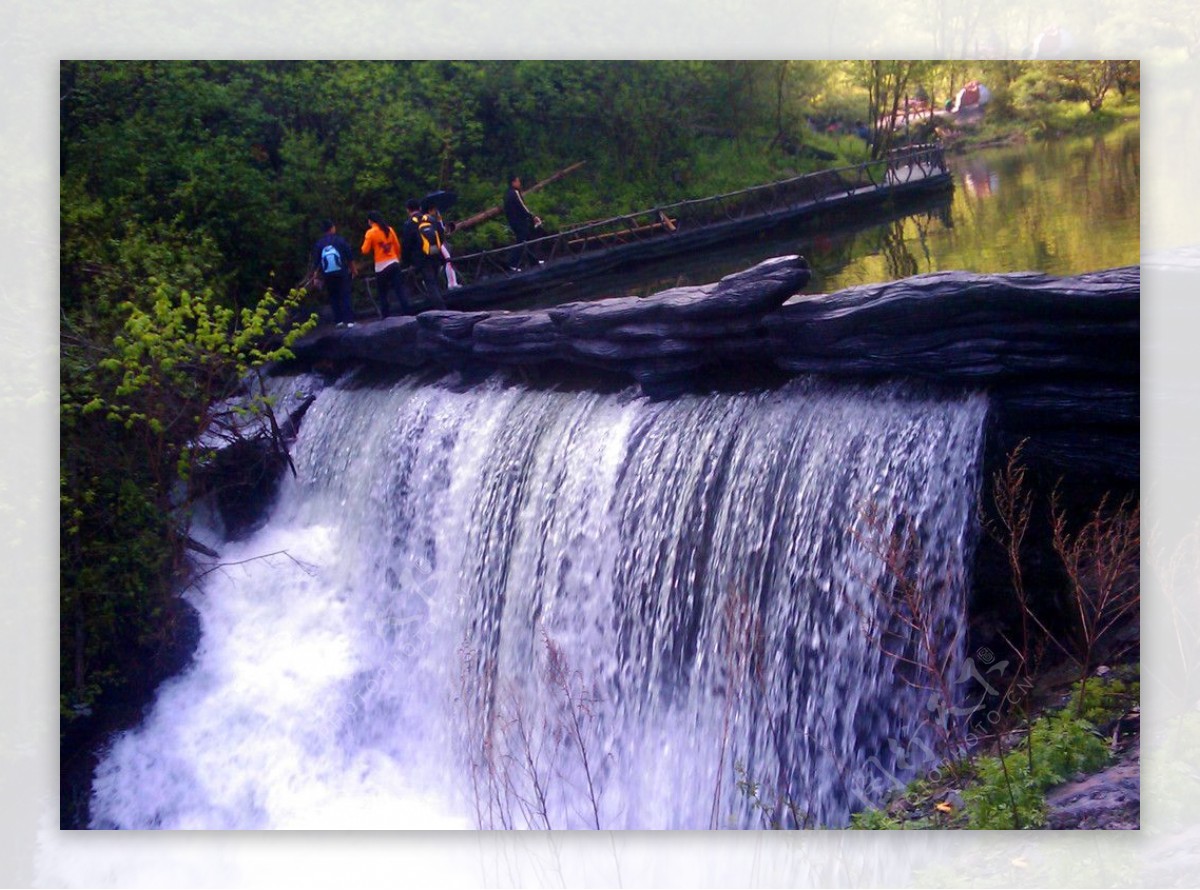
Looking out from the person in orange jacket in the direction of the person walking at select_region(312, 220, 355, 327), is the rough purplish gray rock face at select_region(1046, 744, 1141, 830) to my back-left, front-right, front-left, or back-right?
back-left

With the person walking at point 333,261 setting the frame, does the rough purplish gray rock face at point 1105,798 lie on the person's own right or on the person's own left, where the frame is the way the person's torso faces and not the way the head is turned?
on the person's own right

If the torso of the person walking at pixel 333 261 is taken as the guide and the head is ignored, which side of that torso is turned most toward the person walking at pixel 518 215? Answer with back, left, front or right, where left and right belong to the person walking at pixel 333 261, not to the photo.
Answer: right

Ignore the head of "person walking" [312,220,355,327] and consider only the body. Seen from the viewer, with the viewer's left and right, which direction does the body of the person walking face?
facing away from the viewer
